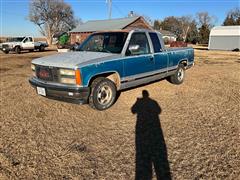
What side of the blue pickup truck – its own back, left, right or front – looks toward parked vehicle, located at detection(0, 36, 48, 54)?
right

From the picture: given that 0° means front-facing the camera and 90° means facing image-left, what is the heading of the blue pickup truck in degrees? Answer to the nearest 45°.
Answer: approximately 45°

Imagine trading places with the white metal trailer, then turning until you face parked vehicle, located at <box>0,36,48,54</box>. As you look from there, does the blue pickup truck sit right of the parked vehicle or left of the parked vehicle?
left

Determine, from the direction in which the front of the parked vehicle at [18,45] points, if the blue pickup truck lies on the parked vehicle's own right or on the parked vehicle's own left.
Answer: on the parked vehicle's own left

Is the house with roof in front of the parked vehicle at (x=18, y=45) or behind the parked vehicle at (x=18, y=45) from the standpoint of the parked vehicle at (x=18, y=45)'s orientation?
behind

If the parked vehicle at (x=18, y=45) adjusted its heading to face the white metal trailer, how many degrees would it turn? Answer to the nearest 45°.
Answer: approximately 135° to its left

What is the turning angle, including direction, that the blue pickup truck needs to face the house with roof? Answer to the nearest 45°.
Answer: approximately 135° to its right

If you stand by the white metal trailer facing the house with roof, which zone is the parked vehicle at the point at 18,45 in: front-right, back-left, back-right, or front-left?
front-left

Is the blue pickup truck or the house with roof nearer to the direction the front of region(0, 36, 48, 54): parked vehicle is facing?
the blue pickup truck

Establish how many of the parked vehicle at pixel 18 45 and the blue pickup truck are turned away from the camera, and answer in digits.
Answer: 0

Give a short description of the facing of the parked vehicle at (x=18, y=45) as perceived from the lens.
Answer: facing the viewer and to the left of the viewer

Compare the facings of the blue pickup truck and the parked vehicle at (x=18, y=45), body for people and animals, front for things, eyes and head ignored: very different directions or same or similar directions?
same or similar directions
